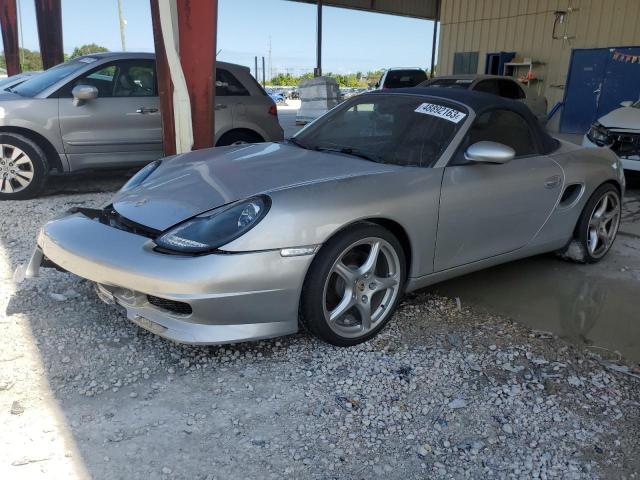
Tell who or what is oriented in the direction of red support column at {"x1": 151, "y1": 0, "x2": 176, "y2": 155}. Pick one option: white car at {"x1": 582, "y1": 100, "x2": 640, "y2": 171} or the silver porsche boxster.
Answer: the white car

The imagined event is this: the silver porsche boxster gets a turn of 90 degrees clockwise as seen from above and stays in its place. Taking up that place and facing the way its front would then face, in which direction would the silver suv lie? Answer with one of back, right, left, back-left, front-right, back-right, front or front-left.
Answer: front

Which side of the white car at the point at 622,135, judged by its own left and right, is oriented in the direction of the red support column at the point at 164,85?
front

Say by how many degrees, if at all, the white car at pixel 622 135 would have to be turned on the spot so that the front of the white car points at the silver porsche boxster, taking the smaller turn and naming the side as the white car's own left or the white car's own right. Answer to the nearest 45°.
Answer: approximately 45° to the white car's own left

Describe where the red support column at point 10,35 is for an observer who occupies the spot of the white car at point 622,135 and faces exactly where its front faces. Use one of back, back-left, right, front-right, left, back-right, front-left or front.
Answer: front-right

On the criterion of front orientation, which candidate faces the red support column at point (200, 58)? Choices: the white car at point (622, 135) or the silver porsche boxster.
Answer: the white car

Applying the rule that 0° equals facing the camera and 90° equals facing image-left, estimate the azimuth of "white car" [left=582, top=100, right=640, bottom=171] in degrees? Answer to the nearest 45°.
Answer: approximately 45°

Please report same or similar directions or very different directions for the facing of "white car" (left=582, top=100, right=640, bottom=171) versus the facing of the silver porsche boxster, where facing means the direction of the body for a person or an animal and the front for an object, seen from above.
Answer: same or similar directions

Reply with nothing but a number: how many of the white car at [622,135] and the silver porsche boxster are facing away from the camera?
0

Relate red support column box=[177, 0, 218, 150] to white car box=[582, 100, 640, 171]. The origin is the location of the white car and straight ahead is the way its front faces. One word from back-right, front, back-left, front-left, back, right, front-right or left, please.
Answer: front

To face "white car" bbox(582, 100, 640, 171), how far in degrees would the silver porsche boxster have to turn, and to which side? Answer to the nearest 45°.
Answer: approximately 180°

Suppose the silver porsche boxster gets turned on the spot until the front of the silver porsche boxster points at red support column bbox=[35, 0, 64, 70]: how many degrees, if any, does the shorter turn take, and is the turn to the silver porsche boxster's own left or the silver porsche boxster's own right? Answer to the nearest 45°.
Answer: approximately 90° to the silver porsche boxster's own right

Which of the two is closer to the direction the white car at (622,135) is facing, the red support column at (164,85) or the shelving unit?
the red support column

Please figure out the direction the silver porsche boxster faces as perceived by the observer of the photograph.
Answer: facing the viewer and to the left of the viewer

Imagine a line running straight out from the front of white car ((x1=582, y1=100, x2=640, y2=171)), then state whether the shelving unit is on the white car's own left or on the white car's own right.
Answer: on the white car's own right
